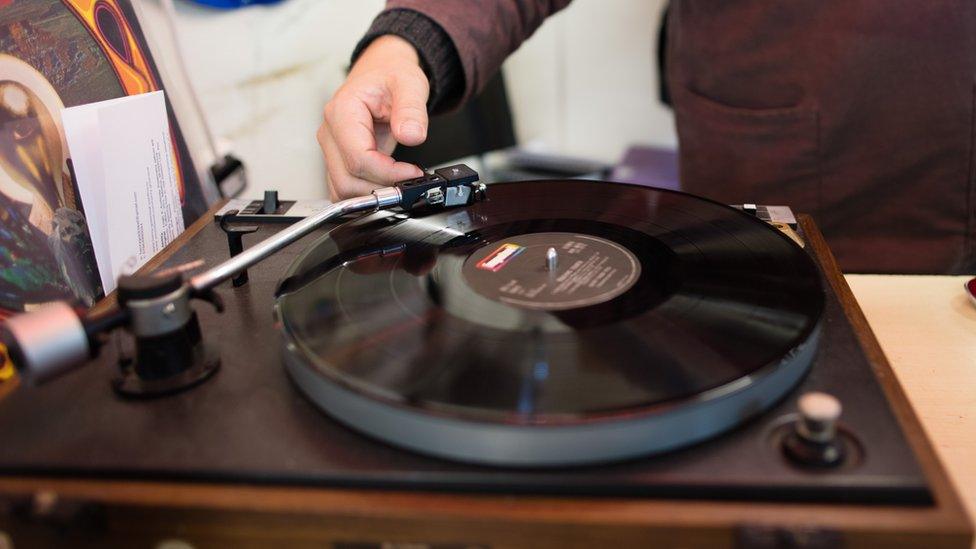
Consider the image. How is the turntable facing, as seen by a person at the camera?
facing away from the viewer
